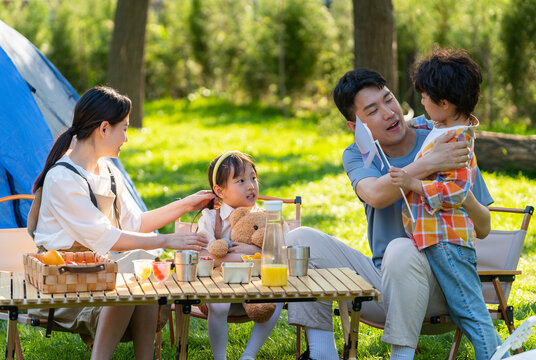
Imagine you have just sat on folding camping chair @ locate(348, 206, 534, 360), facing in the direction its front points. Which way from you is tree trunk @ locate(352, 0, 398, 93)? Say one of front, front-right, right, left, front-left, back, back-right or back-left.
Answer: back-right

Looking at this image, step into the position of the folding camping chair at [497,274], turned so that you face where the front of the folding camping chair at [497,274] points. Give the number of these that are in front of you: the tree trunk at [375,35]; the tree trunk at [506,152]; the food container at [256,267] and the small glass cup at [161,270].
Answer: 2

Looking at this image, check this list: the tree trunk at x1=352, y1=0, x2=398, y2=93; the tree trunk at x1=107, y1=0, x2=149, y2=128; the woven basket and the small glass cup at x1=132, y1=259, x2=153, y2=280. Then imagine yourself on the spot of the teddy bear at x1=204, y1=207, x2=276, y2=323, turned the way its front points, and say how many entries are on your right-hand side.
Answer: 2

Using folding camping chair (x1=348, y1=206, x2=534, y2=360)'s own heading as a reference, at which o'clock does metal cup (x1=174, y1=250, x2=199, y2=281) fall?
The metal cup is roughly at 12 o'clock from the folding camping chair.

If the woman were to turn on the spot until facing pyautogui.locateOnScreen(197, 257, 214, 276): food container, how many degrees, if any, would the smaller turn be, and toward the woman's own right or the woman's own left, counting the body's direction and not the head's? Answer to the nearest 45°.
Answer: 0° — they already face it

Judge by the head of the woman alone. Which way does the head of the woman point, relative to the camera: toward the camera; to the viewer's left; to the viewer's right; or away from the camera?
to the viewer's right

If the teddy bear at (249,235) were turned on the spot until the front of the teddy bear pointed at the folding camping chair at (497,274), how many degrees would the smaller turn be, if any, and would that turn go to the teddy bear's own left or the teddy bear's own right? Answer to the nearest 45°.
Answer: approximately 45° to the teddy bear's own left

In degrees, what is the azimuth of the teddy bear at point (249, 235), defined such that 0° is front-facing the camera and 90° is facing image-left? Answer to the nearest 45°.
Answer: approximately 315°

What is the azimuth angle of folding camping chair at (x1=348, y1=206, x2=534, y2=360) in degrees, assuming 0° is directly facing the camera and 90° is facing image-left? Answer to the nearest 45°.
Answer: approximately 45°

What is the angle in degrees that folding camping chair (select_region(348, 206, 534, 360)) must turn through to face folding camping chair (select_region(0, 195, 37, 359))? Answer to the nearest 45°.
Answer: approximately 45° to its right

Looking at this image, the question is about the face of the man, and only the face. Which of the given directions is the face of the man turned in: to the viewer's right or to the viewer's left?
to the viewer's right
